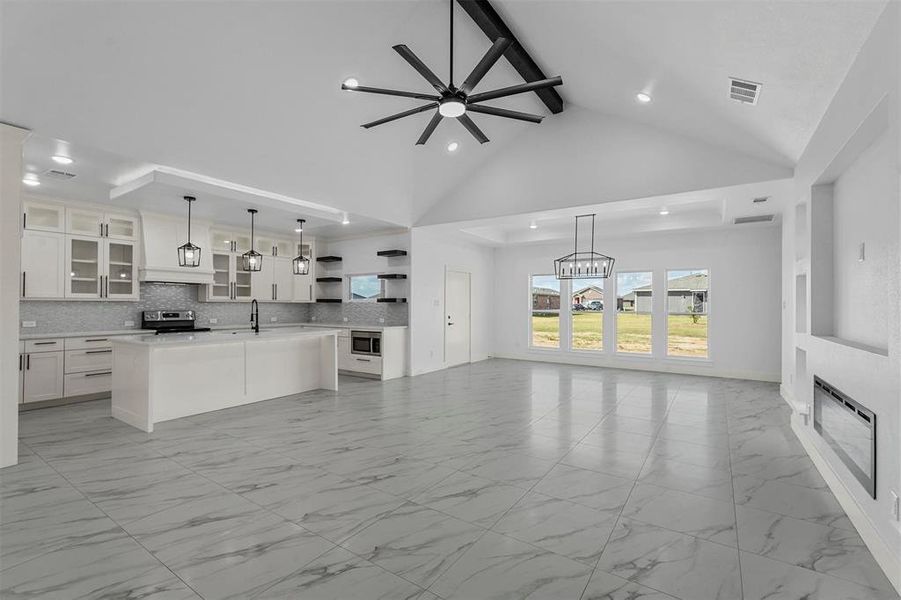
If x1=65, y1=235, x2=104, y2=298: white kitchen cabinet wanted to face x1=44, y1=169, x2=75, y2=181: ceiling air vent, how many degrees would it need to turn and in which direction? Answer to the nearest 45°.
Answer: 0° — it already faces it

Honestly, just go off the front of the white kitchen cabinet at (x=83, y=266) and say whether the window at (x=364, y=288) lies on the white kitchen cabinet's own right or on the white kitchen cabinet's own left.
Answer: on the white kitchen cabinet's own left

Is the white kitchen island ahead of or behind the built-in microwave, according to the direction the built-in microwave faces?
ahead

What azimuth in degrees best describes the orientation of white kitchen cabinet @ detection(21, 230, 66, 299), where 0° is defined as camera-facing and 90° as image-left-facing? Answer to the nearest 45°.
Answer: approximately 0°

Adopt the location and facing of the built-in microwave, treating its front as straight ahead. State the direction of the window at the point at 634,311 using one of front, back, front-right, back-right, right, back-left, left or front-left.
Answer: back-left

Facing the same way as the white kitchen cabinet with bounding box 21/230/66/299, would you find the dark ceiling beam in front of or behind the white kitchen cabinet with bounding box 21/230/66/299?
in front

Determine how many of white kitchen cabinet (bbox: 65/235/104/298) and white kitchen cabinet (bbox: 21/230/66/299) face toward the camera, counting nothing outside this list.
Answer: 2

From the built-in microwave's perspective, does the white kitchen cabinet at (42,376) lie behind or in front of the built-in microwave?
in front

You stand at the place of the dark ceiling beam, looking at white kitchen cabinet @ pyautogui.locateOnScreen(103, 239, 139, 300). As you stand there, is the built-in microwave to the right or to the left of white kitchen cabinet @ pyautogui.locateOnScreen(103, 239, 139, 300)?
right

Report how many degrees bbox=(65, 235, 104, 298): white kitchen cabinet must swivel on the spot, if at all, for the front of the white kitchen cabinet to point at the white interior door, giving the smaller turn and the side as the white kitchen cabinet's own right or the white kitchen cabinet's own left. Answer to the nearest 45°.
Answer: approximately 90° to the white kitchen cabinet's own left

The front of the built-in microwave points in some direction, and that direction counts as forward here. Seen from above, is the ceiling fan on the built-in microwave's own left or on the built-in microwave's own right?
on the built-in microwave's own left
